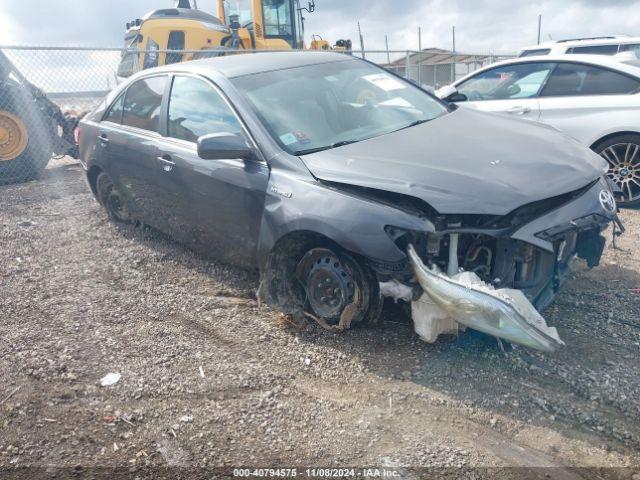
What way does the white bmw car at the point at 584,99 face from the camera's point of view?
to the viewer's left

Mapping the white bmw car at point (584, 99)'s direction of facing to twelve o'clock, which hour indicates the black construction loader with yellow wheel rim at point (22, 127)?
The black construction loader with yellow wheel rim is roughly at 12 o'clock from the white bmw car.

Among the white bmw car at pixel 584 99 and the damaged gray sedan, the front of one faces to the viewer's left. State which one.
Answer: the white bmw car

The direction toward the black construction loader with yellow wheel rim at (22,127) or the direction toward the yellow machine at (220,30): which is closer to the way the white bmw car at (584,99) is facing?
the black construction loader with yellow wheel rim

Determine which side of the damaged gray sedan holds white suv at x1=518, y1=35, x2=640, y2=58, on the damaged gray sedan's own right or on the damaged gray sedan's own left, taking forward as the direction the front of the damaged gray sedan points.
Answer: on the damaged gray sedan's own left

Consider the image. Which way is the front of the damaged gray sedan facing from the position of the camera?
facing the viewer and to the right of the viewer

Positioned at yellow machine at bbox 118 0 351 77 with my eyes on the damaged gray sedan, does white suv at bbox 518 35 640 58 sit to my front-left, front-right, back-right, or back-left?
front-left

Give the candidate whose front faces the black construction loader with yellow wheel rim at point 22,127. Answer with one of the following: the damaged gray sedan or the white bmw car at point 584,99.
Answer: the white bmw car

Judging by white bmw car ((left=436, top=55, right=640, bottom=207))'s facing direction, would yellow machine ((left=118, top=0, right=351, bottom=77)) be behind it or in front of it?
in front

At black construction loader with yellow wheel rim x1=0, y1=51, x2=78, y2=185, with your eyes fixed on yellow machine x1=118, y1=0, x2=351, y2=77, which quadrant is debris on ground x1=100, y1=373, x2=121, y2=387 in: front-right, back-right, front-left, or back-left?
back-right

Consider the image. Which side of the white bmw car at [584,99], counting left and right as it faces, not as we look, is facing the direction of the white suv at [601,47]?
right

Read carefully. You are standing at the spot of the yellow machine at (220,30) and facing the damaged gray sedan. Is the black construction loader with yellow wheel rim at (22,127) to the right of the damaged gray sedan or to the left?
right
